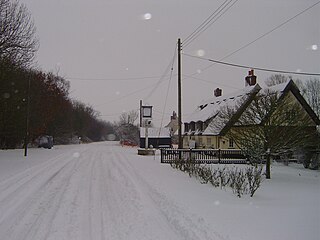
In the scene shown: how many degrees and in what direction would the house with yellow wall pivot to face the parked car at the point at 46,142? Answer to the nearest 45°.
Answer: approximately 45° to its right

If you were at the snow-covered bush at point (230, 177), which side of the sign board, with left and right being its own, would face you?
front

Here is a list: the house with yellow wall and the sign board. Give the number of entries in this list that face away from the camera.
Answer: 0

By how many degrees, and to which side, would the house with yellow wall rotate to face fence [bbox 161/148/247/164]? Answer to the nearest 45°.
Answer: approximately 45° to its left

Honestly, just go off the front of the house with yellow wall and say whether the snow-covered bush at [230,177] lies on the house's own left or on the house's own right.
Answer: on the house's own left

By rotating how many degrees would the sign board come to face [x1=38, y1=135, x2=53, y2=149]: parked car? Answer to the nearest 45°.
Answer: approximately 90° to its right

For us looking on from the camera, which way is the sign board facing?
facing the viewer

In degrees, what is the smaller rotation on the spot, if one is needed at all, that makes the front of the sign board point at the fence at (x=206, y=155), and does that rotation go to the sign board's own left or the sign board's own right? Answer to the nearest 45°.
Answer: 0° — it already faces it

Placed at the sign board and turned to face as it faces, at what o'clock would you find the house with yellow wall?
The house with yellow wall is roughly at 10 o'clock from the sign board.

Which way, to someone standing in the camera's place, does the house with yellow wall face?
facing the viewer and to the left of the viewer
